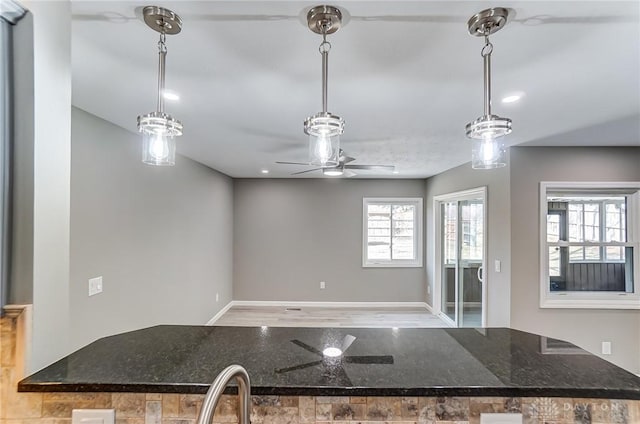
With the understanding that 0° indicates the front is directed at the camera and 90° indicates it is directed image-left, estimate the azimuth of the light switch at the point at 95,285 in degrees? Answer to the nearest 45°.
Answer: approximately 315°

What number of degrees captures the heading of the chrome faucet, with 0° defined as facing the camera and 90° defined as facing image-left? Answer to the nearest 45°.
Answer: approximately 45°

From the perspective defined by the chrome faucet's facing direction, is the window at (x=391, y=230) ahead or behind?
behind

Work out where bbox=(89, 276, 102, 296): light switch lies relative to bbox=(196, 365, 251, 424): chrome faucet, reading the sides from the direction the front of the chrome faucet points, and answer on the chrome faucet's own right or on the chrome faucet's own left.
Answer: on the chrome faucet's own right
